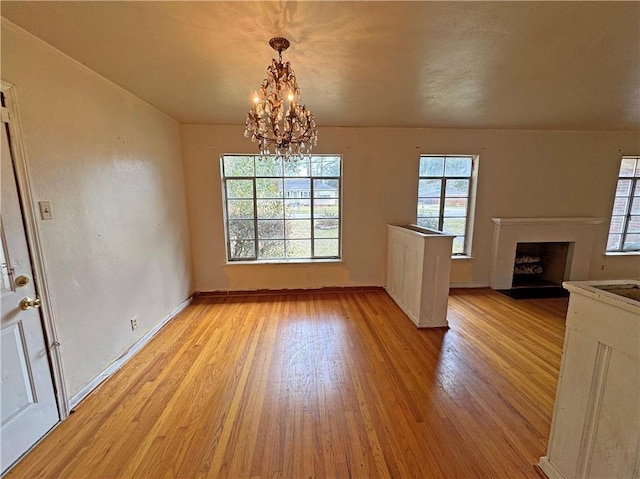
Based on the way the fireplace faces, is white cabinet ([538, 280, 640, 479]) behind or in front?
in front

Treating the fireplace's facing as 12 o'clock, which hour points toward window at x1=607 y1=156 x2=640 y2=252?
The window is roughly at 9 o'clock from the fireplace.

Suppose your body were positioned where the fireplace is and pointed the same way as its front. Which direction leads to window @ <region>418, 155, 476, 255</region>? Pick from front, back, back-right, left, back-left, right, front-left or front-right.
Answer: right

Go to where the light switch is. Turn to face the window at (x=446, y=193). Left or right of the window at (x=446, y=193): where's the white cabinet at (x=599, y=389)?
right

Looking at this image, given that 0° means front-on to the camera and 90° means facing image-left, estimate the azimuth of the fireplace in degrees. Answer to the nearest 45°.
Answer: approximately 315°

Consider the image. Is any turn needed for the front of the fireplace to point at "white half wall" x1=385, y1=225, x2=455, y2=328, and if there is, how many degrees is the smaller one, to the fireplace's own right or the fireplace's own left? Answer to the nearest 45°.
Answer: approximately 45° to the fireplace's own right

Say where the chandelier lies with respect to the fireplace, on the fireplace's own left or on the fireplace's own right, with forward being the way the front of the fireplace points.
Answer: on the fireplace's own right

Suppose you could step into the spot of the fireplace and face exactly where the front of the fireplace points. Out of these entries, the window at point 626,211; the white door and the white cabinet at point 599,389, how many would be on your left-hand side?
1
